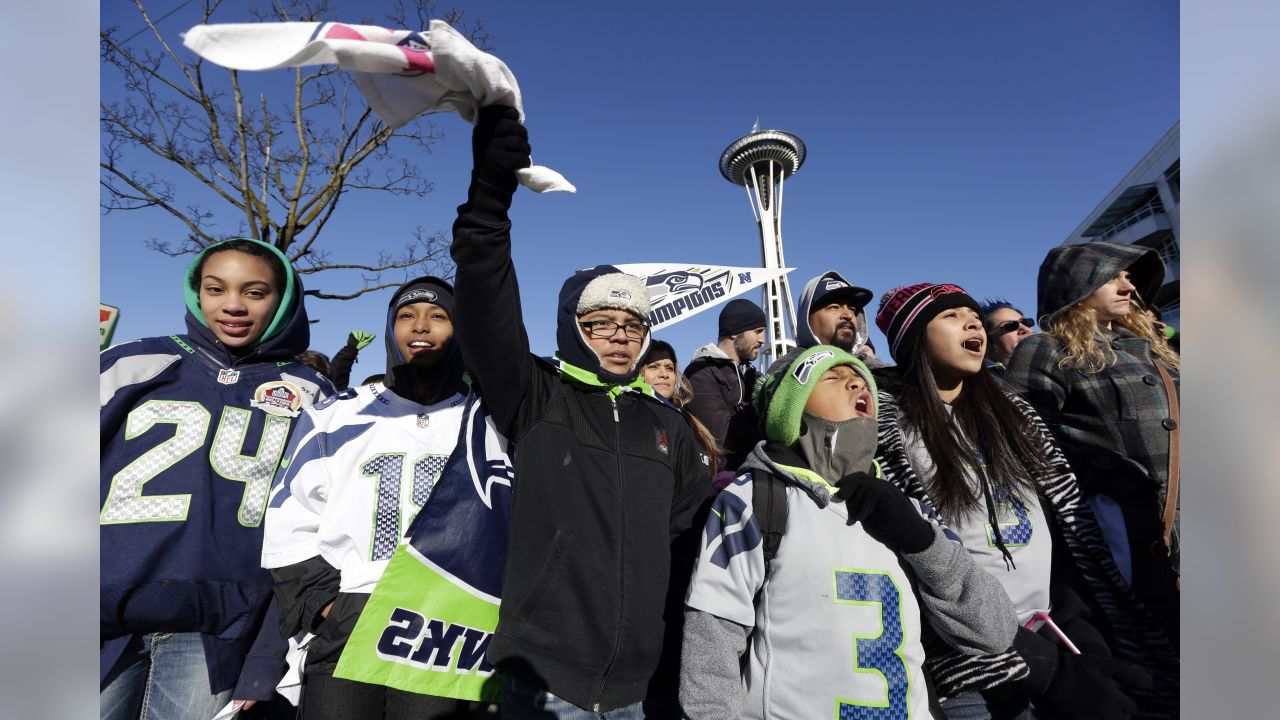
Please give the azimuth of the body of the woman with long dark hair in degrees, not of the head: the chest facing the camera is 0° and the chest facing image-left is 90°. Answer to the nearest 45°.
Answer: approximately 315°

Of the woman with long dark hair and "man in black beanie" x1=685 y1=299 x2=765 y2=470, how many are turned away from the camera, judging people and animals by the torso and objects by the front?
0

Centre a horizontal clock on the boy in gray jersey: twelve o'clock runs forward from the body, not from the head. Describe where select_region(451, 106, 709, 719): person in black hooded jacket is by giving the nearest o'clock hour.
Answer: The person in black hooded jacket is roughly at 4 o'clock from the boy in gray jersey.

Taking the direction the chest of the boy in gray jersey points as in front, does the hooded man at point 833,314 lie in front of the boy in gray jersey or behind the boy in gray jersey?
behind

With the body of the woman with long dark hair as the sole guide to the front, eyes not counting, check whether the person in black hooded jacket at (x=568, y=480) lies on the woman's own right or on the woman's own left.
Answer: on the woman's own right

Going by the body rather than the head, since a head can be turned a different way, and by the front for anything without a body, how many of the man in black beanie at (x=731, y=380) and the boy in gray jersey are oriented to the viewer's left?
0

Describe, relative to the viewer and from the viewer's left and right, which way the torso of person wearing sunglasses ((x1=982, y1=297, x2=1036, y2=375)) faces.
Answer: facing the viewer and to the right of the viewer

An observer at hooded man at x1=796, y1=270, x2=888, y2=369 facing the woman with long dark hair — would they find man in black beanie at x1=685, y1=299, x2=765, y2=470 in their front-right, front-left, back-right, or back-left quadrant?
back-right

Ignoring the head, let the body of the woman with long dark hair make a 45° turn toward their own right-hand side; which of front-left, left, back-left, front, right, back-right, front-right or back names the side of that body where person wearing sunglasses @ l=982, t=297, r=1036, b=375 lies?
back

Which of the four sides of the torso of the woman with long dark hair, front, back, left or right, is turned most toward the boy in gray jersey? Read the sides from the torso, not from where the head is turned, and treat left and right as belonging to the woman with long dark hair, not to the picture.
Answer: right

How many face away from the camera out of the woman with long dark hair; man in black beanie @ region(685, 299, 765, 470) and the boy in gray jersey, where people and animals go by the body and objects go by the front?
0

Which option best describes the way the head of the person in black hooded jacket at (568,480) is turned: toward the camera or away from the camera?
toward the camera

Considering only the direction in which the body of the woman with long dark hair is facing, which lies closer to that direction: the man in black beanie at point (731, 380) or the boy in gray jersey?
the boy in gray jersey

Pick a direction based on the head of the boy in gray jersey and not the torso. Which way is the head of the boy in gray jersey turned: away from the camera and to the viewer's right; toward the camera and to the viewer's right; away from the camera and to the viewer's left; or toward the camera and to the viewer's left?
toward the camera and to the viewer's right
